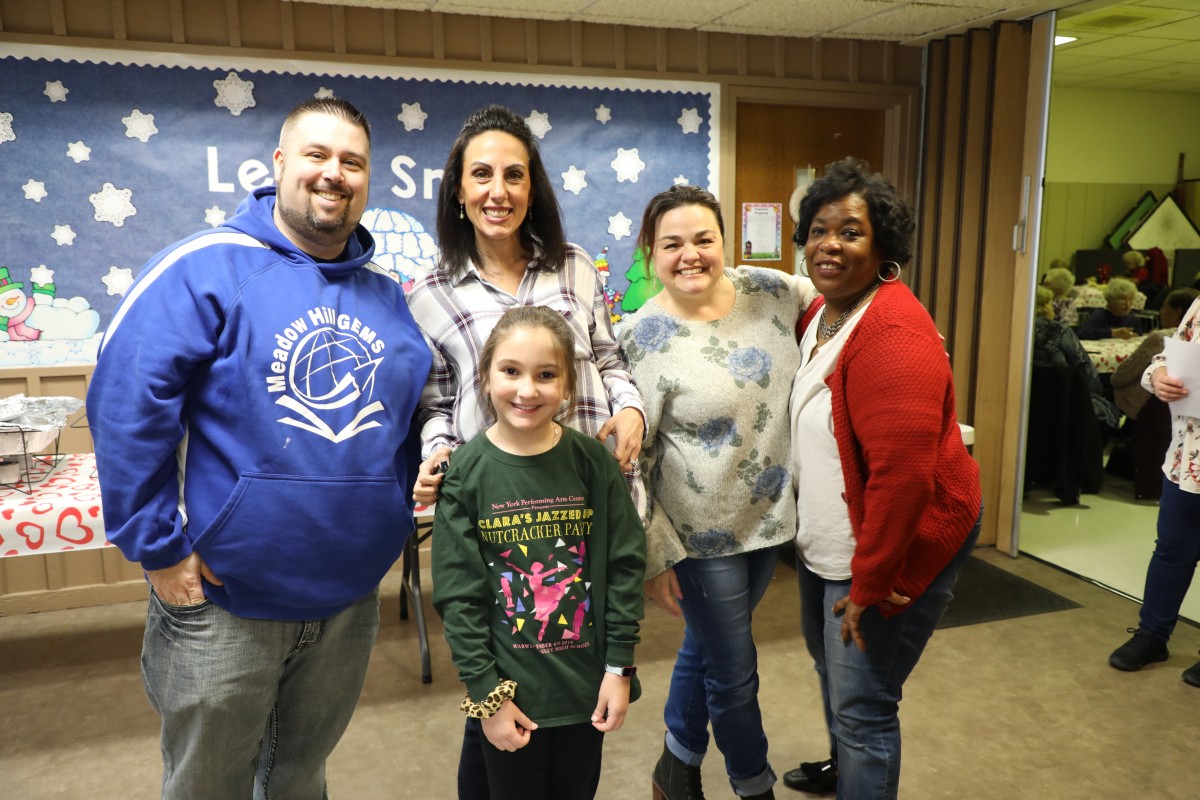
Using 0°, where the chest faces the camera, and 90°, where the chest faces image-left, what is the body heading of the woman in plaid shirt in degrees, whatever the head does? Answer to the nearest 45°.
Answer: approximately 0°

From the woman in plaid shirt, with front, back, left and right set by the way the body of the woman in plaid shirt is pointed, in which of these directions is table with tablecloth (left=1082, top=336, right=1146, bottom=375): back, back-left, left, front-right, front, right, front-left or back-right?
back-left

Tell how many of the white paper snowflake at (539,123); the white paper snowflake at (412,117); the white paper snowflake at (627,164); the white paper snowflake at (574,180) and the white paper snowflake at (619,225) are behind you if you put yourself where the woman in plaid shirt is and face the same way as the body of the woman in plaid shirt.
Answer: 5

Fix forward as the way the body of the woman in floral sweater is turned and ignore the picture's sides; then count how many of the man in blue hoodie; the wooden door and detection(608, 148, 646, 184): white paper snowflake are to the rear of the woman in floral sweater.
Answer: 2

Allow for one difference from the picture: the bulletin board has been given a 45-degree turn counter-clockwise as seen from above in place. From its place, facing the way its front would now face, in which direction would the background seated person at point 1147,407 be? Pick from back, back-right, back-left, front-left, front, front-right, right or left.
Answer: front-left

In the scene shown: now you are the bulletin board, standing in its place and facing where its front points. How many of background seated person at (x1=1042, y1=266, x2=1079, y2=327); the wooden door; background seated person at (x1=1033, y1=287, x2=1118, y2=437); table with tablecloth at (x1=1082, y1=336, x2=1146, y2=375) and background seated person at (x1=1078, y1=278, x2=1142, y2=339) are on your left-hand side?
5
